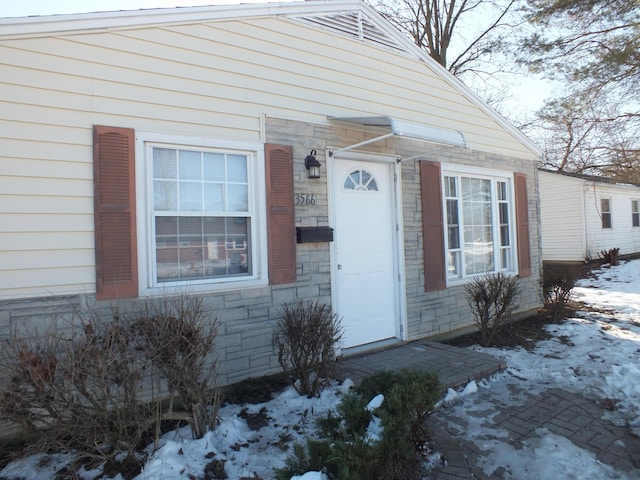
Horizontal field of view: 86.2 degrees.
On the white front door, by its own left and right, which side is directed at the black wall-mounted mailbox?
right

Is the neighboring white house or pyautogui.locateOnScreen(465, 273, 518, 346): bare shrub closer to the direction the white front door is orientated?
the bare shrub

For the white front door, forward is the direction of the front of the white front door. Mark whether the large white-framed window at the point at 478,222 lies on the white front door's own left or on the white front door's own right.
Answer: on the white front door's own left

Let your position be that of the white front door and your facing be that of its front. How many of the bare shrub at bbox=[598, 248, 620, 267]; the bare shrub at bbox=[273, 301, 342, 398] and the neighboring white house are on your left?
2

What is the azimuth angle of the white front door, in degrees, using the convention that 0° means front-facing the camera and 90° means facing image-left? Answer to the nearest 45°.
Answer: approximately 315°

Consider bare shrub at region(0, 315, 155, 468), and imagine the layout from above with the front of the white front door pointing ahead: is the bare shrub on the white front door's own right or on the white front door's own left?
on the white front door's own right

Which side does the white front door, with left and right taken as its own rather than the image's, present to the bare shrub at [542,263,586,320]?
left

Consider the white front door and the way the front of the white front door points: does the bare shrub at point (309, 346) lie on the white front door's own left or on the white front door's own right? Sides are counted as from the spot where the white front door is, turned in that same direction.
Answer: on the white front door's own right

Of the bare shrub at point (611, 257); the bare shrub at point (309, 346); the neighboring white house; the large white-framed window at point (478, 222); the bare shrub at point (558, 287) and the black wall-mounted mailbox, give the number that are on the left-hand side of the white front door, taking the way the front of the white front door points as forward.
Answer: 4
